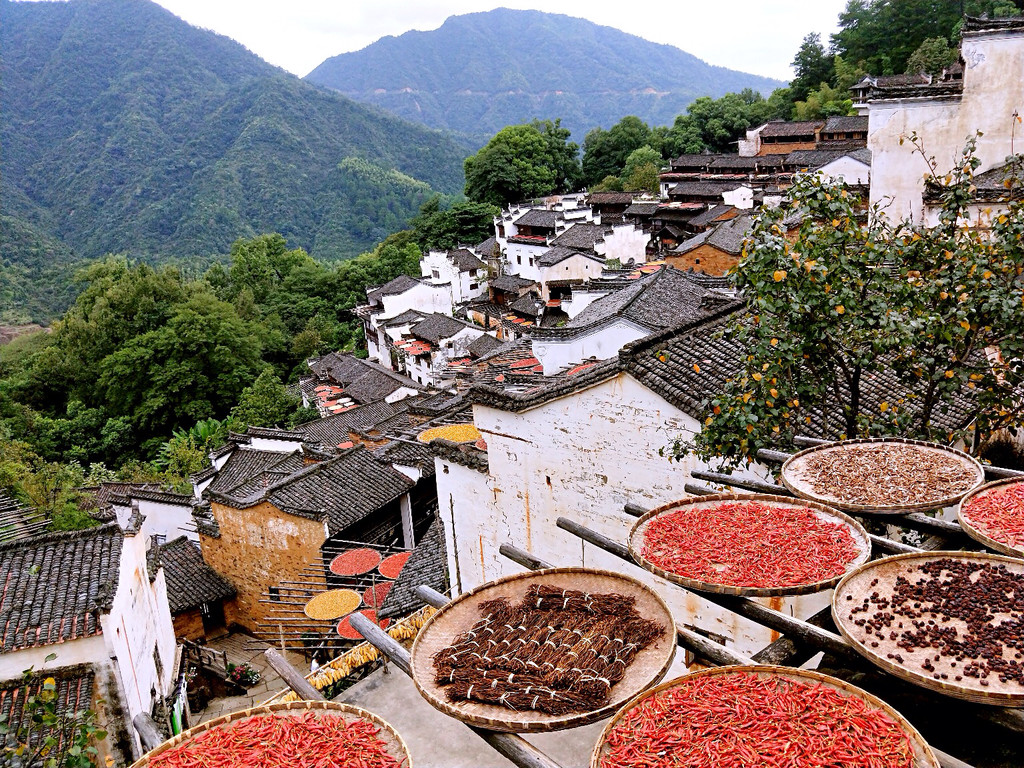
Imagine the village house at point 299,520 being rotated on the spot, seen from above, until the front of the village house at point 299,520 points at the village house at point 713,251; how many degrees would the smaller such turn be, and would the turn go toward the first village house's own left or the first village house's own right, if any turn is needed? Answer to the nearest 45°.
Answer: approximately 90° to the first village house's own left

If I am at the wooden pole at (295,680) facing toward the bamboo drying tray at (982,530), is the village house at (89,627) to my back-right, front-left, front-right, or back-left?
back-left

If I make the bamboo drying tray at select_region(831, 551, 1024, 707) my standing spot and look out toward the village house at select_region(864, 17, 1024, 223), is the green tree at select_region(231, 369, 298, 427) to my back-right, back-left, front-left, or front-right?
front-left

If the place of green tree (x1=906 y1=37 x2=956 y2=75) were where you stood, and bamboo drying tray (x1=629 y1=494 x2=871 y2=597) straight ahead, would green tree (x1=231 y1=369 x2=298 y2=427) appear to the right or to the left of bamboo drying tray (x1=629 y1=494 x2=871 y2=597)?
right

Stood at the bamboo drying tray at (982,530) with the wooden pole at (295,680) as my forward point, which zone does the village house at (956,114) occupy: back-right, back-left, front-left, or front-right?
back-right

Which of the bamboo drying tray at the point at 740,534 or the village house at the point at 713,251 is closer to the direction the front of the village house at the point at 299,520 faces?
the bamboo drying tray

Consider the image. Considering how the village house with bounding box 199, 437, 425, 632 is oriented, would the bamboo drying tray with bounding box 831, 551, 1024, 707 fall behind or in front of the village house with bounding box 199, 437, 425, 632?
in front

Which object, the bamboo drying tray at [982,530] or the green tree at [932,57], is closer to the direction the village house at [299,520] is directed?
the bamboo drying tray

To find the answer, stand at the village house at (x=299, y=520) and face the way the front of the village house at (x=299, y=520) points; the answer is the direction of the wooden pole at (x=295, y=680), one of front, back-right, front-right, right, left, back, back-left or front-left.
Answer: front-right

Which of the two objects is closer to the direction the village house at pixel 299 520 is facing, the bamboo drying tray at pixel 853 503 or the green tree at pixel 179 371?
the bamboo drying tray
